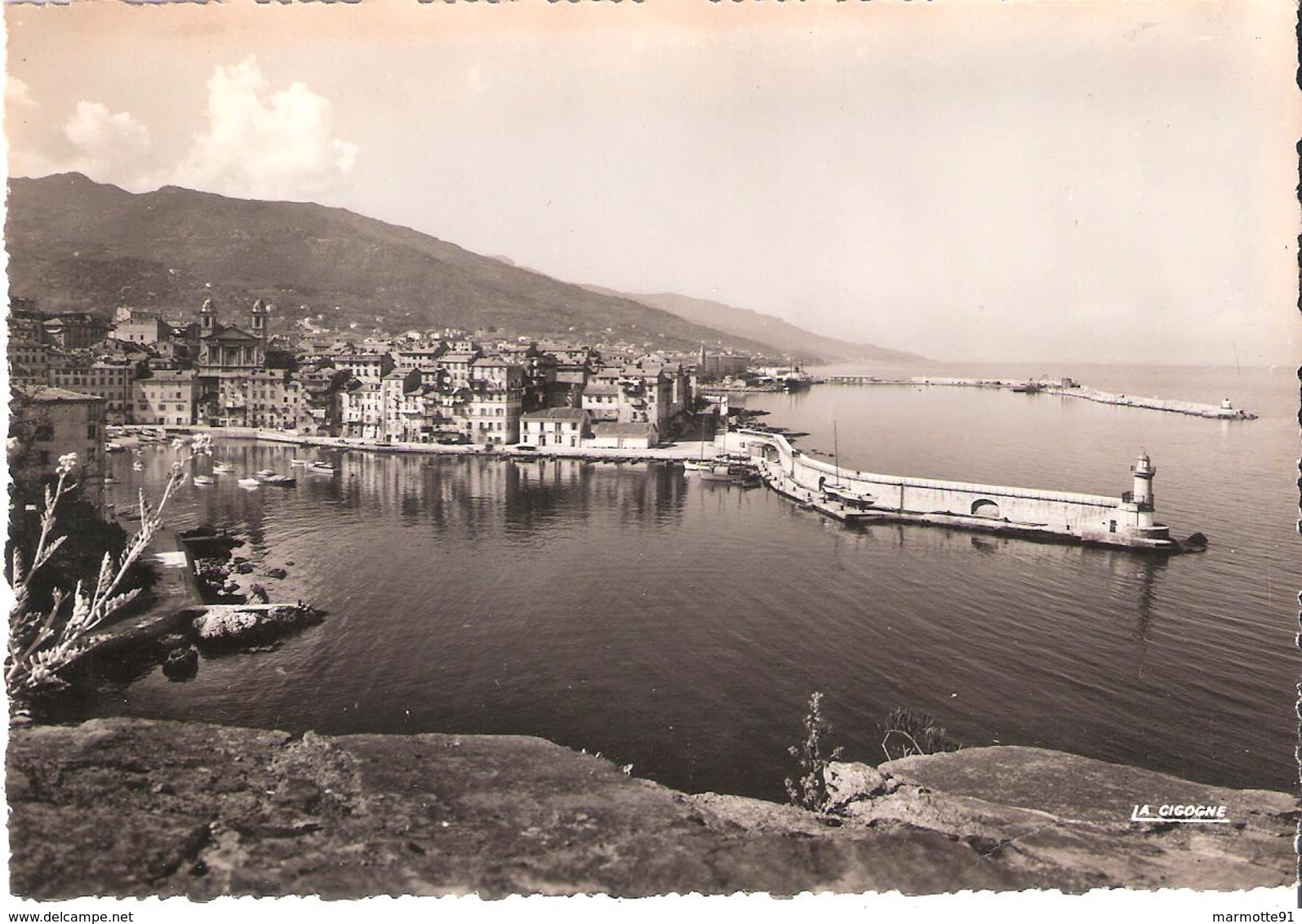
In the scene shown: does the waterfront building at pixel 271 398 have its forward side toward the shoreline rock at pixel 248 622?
yes

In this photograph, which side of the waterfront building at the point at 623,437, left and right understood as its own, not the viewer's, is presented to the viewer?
front

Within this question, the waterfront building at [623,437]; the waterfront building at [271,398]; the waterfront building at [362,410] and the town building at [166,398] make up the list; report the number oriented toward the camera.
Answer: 4

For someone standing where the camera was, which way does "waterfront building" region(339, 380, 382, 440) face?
facing the viewer

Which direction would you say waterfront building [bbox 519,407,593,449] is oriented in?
toward the camera

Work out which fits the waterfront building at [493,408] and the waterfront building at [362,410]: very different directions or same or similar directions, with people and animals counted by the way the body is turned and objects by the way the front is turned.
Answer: same or similar directions

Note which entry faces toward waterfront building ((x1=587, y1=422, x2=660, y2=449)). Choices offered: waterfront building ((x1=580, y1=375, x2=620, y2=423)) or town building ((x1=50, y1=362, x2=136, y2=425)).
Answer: waterfront building ((x1=580, y1=375, x2=620, y2=423))

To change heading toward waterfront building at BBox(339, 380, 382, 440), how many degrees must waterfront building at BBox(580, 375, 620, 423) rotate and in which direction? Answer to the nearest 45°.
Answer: approximately 90° to its right

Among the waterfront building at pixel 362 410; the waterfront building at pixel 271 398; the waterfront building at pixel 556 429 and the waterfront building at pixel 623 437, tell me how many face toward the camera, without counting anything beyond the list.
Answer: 4

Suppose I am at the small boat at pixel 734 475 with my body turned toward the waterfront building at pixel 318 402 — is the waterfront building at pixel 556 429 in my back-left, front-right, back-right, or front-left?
front-right

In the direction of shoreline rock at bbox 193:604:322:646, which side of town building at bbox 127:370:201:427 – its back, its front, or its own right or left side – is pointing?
front

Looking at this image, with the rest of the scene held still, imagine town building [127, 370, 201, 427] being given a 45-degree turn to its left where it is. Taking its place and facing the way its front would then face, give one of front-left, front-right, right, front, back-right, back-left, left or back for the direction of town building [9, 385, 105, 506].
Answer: front-right

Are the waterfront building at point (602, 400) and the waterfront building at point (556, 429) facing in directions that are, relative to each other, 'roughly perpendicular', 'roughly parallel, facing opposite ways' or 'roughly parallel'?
roughly parallel

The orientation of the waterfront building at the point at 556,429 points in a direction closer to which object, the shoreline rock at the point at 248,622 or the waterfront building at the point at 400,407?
the shoreline rock

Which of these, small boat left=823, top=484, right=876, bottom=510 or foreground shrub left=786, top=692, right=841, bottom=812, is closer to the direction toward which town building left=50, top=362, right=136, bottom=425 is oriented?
the foreground shrub

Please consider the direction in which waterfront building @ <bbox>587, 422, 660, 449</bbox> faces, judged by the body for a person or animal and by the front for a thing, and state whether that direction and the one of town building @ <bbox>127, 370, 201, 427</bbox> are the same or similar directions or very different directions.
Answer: same or similar directions
